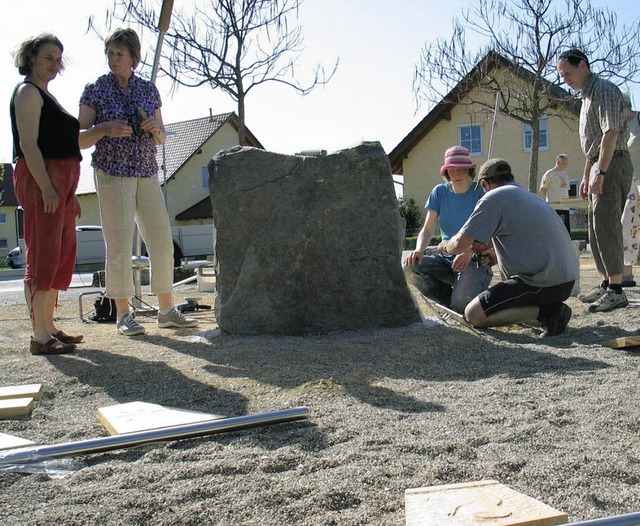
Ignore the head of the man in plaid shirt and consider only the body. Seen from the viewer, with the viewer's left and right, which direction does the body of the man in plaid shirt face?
facing to the left of the viewer

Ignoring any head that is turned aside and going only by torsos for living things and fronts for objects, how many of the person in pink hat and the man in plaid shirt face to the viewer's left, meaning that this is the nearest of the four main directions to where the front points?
1

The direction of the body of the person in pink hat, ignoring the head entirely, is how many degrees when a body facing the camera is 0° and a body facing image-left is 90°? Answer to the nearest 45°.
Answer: approximately 0°

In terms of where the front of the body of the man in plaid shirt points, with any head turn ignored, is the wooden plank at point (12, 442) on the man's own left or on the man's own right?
on the man's own left

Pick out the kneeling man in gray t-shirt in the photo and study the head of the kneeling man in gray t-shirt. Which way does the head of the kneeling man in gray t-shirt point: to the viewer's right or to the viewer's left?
to the viewer's left

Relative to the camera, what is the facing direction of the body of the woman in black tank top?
to the viewer's right

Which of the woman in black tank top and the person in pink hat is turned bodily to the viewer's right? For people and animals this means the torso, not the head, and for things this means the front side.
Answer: the woman in black tank top

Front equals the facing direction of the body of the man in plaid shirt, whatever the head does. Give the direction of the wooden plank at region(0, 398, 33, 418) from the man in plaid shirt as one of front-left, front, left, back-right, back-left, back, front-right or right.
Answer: front-left

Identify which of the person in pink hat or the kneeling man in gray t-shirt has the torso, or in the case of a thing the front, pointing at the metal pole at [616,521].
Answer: the person in pink hat

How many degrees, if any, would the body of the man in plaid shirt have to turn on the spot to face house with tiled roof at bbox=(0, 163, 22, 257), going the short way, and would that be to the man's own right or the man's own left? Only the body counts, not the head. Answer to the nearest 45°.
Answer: approximately 45° to the man's own right

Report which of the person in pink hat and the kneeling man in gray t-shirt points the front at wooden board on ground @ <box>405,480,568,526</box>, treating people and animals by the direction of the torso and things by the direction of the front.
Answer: the person in pink hat

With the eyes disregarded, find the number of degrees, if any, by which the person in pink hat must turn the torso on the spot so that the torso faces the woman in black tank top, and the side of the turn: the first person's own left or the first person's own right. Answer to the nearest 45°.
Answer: approximately 45° to the first person's own right

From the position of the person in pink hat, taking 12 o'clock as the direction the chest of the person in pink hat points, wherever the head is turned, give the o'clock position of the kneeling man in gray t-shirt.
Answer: The kneeling man in gray t-shirt is roughly at 11 o'clock from the person in pink hat.

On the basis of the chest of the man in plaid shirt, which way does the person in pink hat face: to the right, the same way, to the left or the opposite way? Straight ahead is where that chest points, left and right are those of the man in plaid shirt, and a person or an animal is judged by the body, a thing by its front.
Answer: to the left
